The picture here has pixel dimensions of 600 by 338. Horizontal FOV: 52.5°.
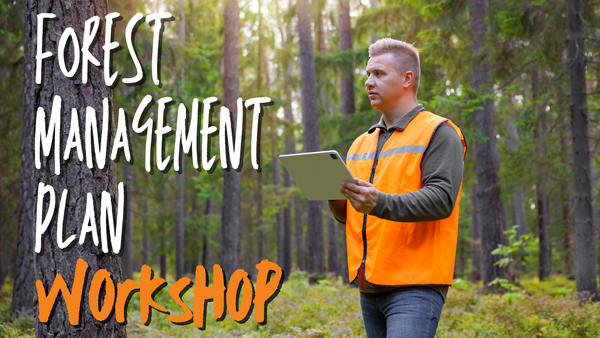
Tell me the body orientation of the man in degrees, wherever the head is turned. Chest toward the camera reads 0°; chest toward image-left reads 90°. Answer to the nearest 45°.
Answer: approximately 45°

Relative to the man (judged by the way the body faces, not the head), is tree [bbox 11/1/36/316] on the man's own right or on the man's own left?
on the man's own right

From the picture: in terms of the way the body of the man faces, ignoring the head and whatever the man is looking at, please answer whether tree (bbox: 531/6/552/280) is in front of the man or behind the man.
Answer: behind
